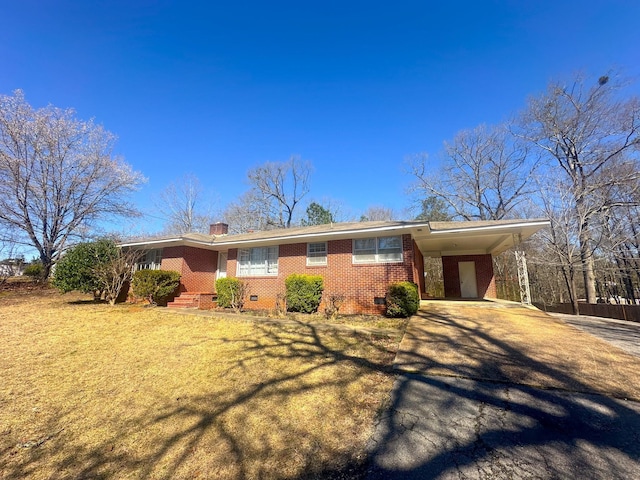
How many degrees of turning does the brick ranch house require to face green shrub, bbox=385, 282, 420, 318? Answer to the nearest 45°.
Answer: approximately 90° to its left

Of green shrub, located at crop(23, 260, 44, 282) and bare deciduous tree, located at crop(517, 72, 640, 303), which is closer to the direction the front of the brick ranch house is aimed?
the green shrub

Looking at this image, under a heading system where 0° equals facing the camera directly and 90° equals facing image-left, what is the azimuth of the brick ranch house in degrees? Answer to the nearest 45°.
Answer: approximately 45°

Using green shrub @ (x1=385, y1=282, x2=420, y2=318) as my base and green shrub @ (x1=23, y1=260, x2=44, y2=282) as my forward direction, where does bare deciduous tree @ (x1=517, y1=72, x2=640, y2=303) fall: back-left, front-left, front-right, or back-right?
back-right

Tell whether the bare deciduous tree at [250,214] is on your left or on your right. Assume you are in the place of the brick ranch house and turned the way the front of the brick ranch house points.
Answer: on your right

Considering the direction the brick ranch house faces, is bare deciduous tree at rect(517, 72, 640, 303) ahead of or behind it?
behind
